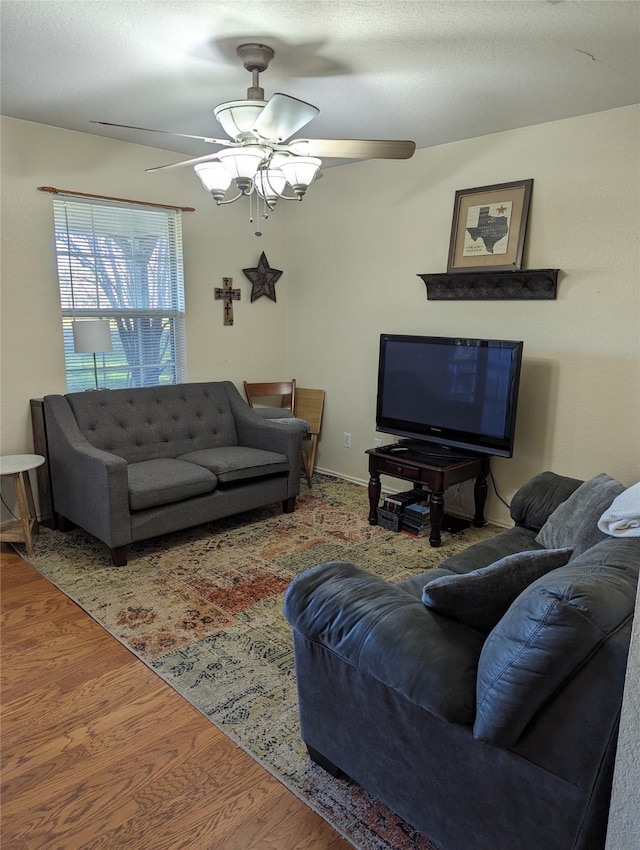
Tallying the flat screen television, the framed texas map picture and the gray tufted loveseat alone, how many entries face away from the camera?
0

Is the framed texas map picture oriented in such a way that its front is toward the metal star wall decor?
no

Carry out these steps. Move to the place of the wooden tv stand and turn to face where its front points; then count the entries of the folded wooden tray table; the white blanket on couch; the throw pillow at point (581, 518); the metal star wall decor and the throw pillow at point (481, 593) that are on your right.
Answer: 2

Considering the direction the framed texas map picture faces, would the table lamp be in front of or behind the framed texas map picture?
in front

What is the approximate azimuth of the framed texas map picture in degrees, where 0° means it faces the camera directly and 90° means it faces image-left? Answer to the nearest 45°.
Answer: approximately 45°

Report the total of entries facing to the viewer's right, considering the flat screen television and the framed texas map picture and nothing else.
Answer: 0

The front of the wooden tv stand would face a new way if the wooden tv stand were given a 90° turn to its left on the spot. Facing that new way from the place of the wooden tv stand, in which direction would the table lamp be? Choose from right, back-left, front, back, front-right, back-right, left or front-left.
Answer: back-right

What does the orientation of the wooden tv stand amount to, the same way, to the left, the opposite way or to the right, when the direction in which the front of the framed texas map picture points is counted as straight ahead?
the same way

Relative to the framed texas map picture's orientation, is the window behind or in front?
in front

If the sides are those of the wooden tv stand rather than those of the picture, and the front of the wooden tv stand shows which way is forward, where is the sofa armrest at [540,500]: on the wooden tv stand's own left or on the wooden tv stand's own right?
on the wooden tv stand's own left

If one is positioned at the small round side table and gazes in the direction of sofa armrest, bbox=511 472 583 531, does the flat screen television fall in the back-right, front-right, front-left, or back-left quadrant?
front-left

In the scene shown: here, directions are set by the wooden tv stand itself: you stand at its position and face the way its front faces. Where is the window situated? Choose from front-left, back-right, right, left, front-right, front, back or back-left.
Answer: front-right

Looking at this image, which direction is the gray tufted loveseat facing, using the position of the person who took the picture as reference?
facing the viewer and to the right of the viewer

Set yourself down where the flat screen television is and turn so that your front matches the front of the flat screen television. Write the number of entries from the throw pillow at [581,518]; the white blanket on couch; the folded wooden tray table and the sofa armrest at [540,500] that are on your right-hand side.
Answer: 1

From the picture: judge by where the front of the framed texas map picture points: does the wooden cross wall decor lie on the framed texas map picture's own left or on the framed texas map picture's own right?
on the framed texas map picture's own right

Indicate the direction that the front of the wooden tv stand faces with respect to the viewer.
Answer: facing the viewer and to the left of the viewer

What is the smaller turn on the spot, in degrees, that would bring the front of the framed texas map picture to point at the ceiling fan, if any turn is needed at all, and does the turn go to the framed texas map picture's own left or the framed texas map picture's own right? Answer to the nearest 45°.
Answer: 0° — it already faces it

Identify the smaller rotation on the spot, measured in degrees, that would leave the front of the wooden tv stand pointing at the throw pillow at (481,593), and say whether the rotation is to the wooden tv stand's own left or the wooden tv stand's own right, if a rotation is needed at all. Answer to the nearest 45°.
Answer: approximately 45° to the wooden tv stand's own left
